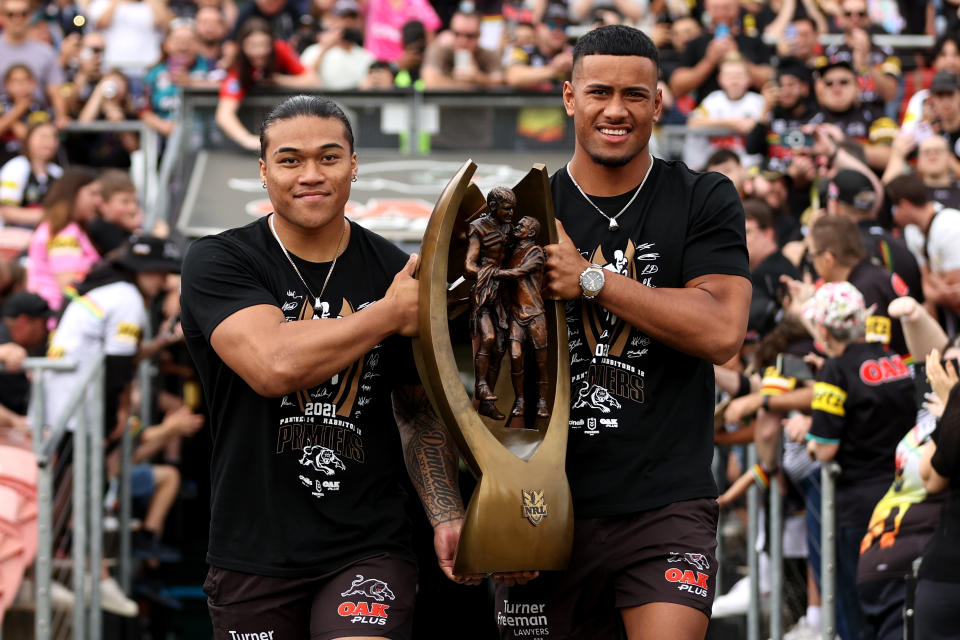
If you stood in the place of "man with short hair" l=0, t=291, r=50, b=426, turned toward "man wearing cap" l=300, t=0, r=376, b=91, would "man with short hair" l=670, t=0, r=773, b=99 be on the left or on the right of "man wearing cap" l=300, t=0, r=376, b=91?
right

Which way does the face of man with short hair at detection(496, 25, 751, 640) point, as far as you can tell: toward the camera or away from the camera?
toward the camera

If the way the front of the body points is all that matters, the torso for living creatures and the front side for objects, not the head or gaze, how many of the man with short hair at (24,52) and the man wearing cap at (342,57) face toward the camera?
2

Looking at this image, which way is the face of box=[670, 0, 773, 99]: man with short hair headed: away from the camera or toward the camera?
toward the camera

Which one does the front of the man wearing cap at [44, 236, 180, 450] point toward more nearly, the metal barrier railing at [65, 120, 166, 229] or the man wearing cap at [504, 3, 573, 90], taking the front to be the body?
the man wearing cap

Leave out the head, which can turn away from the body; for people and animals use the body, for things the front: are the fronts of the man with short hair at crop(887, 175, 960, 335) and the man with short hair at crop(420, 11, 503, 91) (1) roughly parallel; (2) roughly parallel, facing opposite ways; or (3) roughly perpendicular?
roughly perpendicular

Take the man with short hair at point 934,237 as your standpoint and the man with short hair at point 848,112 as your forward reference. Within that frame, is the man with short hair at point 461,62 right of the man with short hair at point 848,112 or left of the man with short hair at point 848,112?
left

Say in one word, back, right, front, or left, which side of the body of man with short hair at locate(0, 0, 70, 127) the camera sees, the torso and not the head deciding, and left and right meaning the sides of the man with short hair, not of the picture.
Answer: front

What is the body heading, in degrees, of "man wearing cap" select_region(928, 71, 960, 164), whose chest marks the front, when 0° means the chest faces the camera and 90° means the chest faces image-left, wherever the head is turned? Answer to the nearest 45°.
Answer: approximately 0°

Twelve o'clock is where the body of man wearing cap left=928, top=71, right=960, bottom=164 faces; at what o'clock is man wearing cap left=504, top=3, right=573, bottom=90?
man wearing cap left=504, top=3, right=573, bottom=90 is roughly at 4 o'clock from man wearing cap left=928, top=71, right=960, bottom=164.

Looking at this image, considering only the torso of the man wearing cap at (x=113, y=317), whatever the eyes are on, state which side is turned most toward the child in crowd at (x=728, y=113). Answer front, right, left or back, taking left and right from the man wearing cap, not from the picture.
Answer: front

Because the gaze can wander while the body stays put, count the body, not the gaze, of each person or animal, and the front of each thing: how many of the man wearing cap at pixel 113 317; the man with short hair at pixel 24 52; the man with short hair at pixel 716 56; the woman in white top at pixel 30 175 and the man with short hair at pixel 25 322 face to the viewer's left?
0

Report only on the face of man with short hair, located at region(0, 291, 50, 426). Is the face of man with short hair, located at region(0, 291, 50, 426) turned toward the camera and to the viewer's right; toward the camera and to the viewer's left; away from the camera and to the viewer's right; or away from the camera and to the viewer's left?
toward the camera and to the viewer's right

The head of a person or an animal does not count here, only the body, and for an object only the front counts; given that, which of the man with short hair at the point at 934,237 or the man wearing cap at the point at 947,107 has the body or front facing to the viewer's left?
the man with short hair

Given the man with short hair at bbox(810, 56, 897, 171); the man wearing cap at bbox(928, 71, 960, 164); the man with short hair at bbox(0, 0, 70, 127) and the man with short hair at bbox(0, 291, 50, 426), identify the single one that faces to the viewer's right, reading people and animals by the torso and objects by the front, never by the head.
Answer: the man with short hair at bbox(0, 291, 50, 426)

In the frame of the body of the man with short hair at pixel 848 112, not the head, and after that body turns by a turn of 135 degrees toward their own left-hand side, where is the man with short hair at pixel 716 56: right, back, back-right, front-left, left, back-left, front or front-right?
left

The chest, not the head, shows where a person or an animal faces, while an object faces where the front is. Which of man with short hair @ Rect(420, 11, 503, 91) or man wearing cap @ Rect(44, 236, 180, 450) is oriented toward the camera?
the man with short hair

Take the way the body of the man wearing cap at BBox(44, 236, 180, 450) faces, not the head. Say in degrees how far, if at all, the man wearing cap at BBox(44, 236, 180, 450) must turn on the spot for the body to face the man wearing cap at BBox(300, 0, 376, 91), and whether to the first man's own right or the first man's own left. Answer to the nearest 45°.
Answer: approximately 45° to the first man's own left

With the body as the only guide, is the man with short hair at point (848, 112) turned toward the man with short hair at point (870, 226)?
yes
